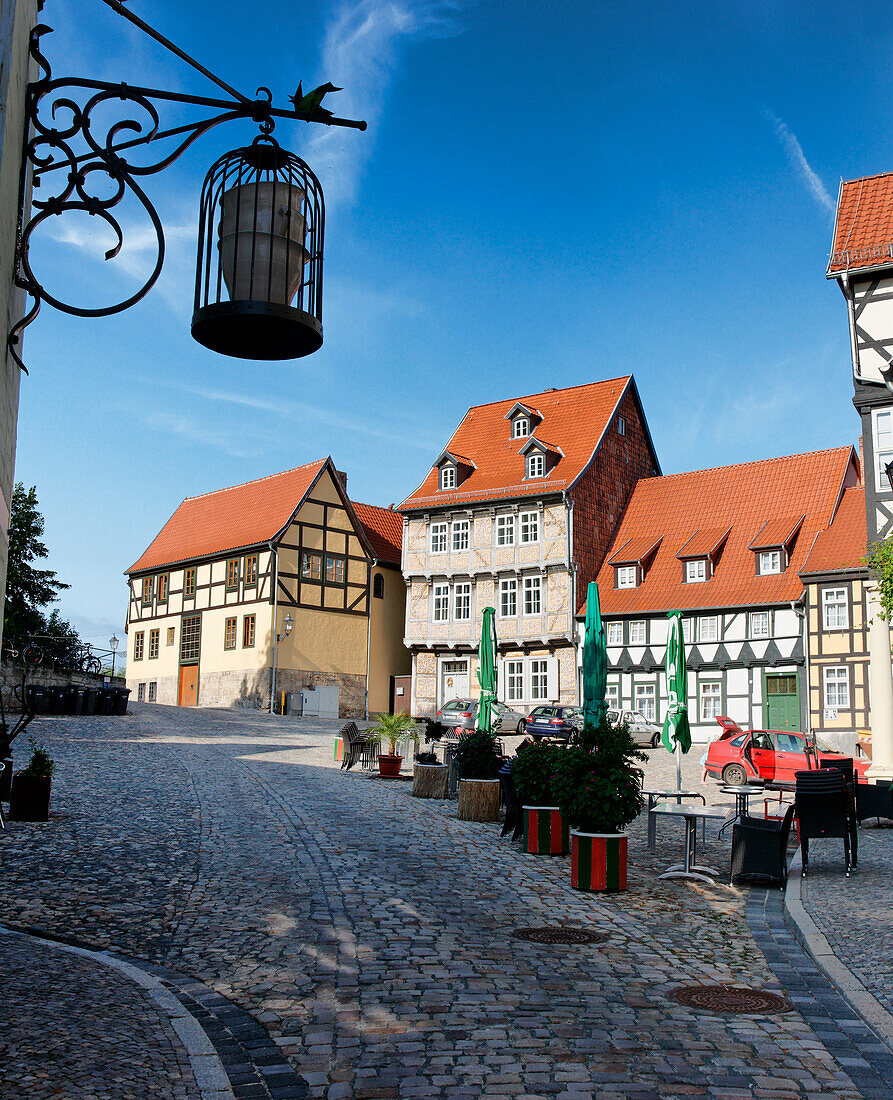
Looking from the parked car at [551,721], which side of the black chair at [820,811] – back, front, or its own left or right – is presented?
front

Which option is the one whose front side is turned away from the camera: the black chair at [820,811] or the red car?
the black chair

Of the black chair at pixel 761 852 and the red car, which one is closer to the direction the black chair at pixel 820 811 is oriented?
the red car

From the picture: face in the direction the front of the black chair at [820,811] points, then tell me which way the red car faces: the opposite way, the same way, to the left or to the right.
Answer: to the right

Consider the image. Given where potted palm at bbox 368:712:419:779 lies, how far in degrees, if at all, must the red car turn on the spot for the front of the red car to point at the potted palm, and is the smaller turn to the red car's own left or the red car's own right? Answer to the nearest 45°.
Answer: approximately 135° to the red car's own right

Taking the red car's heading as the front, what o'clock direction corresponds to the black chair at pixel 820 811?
The black chair is roughly at 3 o'clock from the red car.

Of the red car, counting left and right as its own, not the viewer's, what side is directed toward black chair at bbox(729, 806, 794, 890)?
right

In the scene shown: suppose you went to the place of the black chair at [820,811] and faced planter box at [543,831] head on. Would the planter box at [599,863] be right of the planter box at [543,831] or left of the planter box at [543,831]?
left

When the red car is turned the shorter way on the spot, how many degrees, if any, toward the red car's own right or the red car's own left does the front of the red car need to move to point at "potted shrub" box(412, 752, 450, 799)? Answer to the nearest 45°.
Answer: approximately 135° to the red car's own right

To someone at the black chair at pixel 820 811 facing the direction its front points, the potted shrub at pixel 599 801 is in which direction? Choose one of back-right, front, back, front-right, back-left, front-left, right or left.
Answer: back-left

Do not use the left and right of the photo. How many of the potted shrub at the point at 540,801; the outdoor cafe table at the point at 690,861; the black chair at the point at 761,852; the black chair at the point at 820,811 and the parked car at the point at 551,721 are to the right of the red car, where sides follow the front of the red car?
4

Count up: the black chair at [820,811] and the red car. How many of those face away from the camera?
1

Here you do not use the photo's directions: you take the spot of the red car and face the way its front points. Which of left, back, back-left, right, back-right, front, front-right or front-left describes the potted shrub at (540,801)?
right

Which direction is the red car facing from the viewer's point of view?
to the viewer's right
